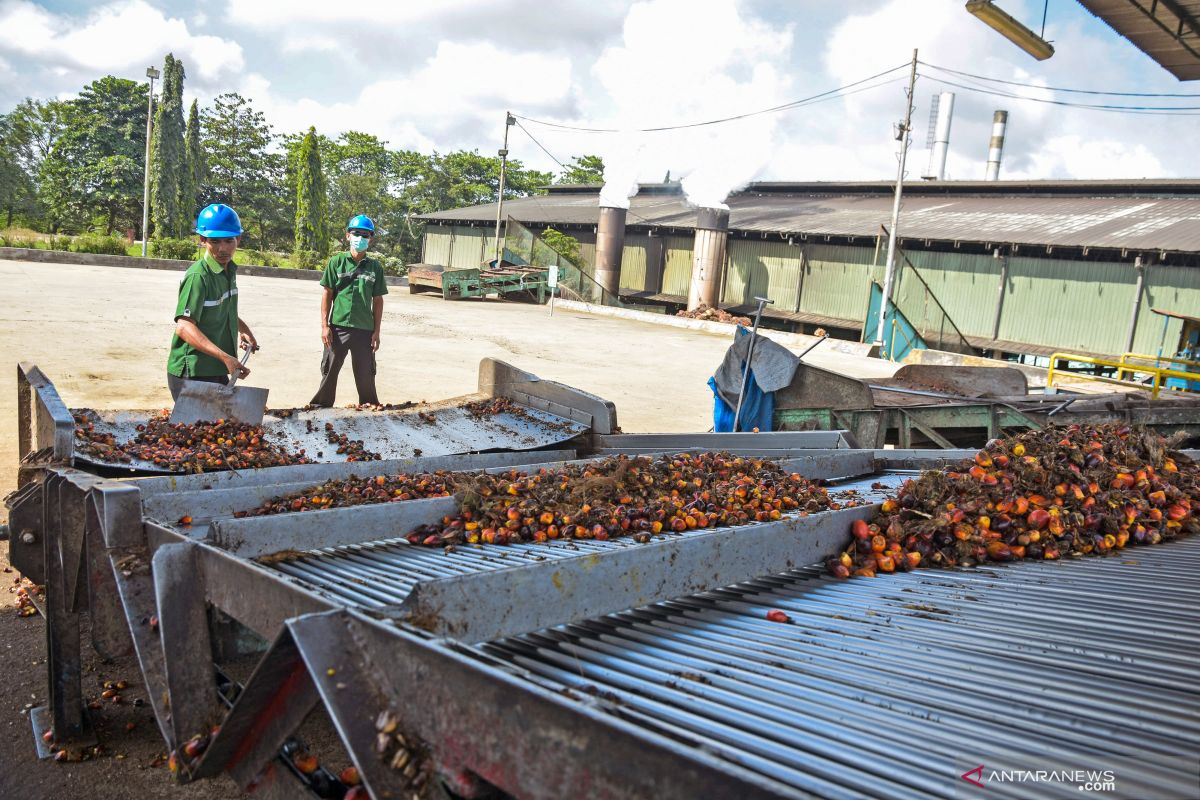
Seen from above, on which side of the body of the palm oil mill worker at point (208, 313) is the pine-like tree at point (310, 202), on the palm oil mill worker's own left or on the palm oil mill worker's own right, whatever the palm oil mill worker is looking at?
on the palm oil mill worker's own left

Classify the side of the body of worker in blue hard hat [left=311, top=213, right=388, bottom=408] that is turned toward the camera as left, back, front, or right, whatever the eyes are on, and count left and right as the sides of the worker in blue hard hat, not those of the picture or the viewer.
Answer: front

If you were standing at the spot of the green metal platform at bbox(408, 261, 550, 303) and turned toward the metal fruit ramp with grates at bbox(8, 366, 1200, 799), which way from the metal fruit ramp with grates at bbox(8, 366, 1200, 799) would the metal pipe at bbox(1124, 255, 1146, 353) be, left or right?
left

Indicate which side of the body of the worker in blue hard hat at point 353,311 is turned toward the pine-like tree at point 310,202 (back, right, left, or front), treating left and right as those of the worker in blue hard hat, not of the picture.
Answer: back

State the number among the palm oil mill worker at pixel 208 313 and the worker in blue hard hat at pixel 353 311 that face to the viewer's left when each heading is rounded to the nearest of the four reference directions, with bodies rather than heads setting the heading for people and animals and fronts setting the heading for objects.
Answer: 0

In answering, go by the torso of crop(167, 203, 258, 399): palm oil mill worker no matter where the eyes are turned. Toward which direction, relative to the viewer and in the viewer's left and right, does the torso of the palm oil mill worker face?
facing the viewer and to the right of the viewer

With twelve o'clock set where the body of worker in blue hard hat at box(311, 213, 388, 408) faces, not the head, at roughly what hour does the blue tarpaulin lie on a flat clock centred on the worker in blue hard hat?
The blue tarpaulin is roughly at 9 o'clock from the worker in blue hard hat.

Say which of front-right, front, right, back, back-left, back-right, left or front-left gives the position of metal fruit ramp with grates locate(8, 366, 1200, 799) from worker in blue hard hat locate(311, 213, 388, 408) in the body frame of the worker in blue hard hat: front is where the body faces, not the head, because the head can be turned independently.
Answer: front

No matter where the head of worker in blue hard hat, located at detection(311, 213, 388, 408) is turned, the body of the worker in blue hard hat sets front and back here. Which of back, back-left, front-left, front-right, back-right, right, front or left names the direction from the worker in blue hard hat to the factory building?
back-left

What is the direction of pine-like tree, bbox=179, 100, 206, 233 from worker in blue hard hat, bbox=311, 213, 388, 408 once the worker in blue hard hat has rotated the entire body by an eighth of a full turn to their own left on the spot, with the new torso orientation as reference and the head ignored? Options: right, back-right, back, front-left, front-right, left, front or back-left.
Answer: back-left

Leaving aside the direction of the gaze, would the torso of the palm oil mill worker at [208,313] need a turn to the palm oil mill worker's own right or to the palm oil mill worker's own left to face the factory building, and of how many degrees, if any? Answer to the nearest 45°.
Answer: approximately 90° to the palm oil mill worker's own left

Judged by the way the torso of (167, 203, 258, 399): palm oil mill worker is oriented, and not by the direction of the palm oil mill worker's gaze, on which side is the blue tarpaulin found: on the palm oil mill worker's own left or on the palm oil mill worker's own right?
on the palm oil mill worker's own left

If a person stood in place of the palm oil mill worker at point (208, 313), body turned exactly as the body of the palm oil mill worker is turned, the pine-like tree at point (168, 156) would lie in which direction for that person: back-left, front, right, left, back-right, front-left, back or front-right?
back-left

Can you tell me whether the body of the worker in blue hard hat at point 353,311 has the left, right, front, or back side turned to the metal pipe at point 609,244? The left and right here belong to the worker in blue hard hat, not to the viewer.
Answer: back

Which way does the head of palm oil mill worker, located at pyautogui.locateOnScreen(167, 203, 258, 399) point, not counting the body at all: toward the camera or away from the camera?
toward the camera
